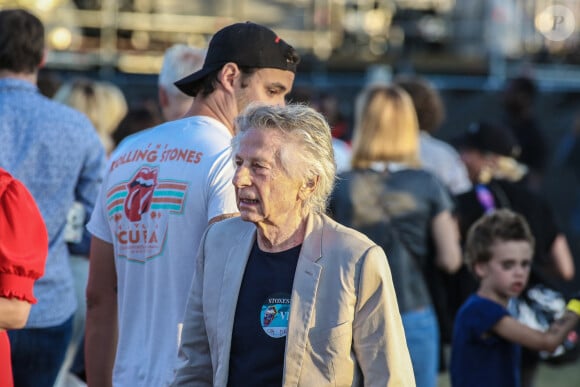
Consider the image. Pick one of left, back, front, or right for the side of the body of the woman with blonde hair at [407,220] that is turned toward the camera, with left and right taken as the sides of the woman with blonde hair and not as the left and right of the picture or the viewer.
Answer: back

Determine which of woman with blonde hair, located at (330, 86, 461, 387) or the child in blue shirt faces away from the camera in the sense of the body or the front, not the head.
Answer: the woman with blonde hair

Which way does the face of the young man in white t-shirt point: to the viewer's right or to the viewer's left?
to the viewer's right

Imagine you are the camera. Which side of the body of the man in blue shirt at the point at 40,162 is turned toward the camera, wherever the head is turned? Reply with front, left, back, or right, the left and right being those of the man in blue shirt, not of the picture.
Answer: back

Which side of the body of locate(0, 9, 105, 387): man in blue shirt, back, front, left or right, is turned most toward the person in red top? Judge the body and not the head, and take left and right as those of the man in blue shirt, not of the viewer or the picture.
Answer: back

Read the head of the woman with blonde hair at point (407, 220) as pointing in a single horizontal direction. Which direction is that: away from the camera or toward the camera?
away from the camera

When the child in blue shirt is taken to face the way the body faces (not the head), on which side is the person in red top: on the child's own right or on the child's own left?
on the child's own right

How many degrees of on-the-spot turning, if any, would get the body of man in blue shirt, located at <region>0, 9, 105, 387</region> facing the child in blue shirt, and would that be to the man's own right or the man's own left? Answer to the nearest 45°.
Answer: approximately 90° to the man's own right
